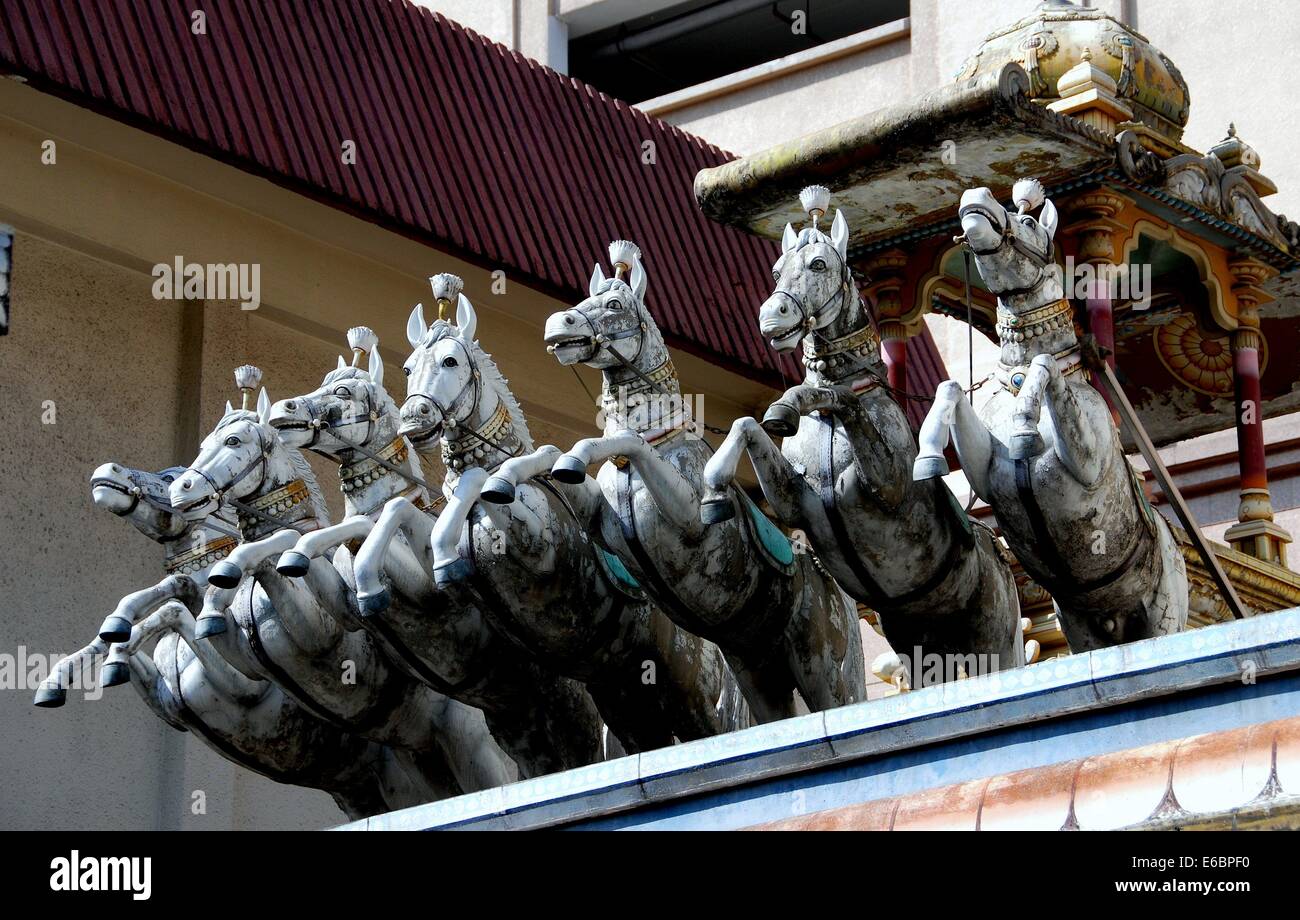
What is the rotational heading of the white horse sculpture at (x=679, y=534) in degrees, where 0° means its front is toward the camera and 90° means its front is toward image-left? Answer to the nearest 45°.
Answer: approximately 45°

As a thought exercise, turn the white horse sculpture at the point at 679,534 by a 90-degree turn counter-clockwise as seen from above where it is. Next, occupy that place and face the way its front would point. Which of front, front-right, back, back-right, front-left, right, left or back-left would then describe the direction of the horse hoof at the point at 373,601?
back-right

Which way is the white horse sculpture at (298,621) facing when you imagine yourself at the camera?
facing the viewer and to the left of the viewer

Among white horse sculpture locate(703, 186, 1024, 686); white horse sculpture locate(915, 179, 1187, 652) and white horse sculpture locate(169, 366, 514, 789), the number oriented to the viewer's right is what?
0
